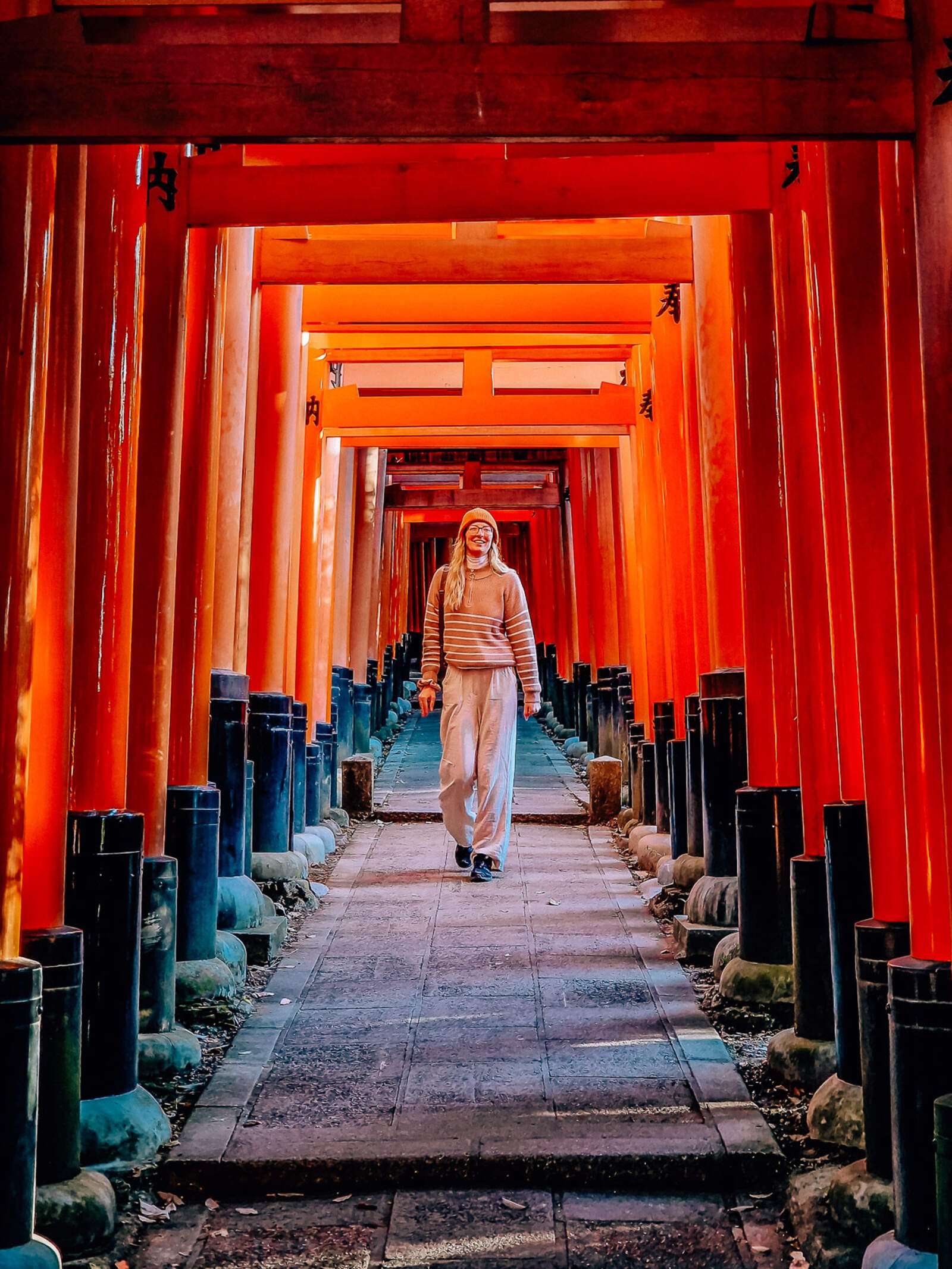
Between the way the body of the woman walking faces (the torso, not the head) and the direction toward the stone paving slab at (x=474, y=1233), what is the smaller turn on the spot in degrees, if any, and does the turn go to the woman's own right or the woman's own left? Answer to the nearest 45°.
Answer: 0° — they already face it

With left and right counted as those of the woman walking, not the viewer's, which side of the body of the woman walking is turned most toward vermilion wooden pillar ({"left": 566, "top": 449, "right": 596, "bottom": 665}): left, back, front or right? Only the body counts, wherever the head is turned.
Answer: back

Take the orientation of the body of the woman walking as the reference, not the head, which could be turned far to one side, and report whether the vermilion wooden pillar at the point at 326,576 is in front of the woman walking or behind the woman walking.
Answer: behind

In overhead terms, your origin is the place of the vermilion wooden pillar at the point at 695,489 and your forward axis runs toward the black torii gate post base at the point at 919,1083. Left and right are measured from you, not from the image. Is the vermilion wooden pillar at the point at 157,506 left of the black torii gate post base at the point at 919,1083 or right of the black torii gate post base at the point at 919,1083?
right

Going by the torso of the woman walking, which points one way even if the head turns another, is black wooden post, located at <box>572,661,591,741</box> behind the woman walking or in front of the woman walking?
behind

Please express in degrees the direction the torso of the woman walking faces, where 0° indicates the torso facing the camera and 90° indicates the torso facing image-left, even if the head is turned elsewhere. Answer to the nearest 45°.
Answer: approximately 0°

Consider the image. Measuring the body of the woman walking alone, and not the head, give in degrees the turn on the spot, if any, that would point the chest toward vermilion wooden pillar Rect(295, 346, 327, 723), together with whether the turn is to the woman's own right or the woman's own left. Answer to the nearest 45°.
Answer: approximately 135° to the woman's own right

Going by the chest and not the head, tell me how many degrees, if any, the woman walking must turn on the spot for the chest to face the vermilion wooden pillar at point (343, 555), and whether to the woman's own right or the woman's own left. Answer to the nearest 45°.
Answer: approximately 180°

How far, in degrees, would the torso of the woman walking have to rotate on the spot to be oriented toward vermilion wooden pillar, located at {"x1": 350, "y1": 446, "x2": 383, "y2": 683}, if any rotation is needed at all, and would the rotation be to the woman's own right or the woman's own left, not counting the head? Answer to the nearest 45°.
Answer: approximately 180°
